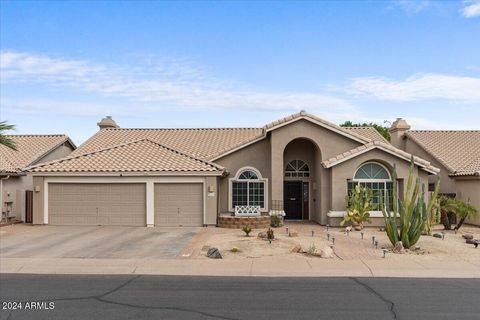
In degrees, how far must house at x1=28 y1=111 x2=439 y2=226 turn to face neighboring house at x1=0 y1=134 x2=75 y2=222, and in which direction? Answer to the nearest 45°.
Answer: approximately 135° to its right

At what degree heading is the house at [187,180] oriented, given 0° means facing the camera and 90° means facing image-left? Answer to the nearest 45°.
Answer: approximately 0°

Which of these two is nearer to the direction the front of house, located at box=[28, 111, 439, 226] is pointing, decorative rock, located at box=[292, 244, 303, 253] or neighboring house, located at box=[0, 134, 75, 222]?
the decorative rock

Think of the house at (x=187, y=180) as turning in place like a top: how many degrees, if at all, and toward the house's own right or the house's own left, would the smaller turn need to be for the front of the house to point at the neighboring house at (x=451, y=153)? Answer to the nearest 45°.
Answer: approximately 90° to the house's own left

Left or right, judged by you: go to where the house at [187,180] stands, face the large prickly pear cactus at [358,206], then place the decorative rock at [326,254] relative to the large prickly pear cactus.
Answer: right

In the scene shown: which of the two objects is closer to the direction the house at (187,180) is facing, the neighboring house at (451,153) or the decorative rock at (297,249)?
the decorative rock

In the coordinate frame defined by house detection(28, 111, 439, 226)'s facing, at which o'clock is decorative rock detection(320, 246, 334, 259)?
The decorative rock is roughly at 11 o'clock from the house.

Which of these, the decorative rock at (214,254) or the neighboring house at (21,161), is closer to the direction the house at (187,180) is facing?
the decorative rock

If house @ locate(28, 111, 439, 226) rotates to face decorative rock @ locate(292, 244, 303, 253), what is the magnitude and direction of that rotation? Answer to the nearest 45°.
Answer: approximately 45° to its left

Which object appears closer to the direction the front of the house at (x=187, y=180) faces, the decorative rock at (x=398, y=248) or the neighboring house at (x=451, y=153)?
the decorative rock
